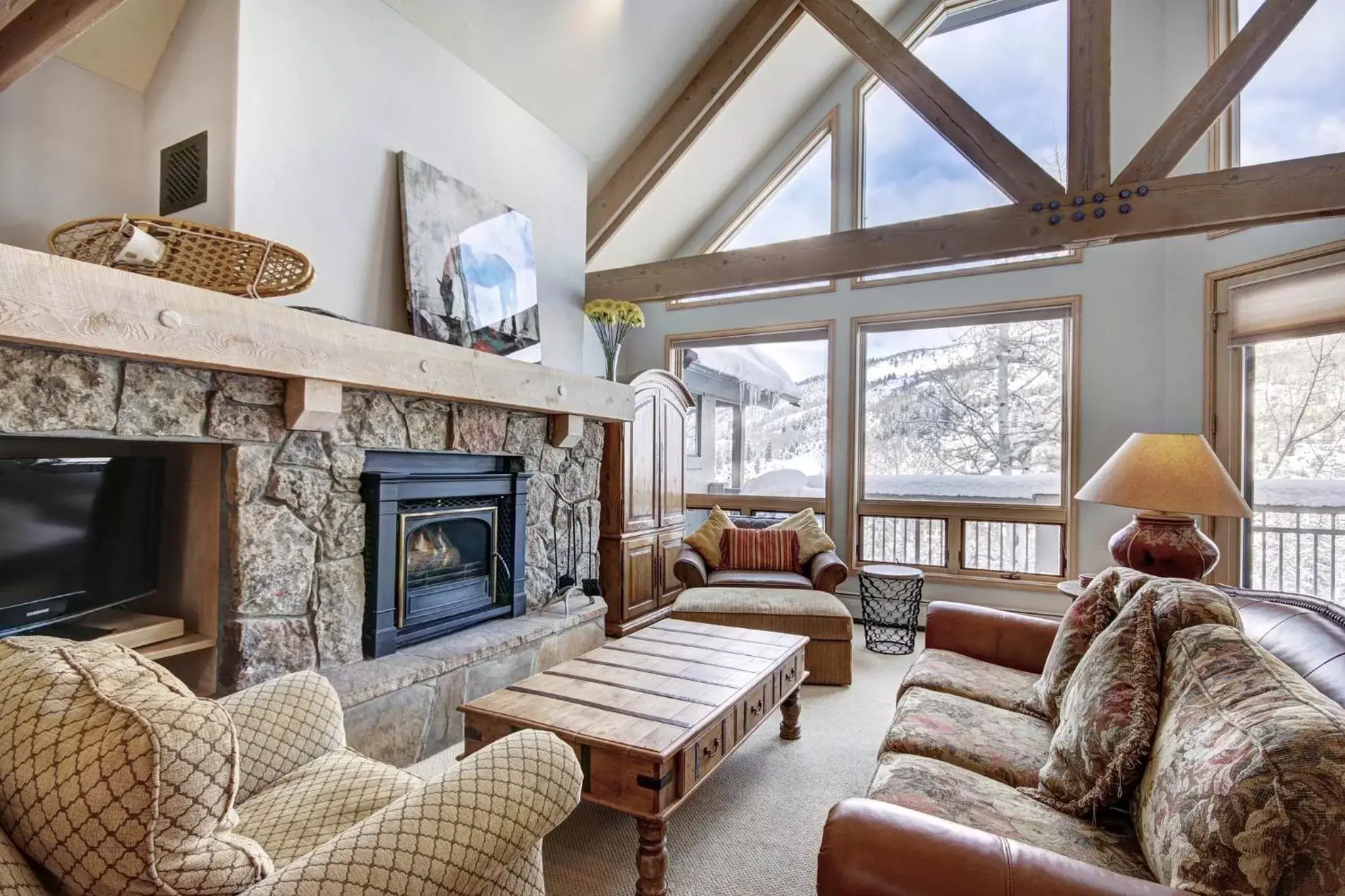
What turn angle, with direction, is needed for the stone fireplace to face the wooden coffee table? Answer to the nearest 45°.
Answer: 0° — it already faces it

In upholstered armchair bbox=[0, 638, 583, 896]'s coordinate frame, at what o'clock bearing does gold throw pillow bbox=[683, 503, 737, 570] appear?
The gold throw pillow is roughly at 12 o'clock from the upholstered armchair.

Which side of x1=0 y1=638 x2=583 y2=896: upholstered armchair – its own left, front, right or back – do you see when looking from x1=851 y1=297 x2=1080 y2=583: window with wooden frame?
front

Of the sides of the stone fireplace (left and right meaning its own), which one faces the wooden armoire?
left

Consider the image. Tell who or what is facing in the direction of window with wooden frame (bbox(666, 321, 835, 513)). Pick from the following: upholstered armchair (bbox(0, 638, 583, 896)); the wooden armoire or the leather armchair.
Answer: the upholstered armchair

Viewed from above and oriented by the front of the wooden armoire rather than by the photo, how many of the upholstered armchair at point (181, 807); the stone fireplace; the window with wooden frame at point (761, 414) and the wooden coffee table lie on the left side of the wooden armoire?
1

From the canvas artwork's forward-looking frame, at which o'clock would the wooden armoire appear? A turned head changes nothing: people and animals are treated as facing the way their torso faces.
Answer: The wooden armoire is roughly at 9 o'clock from the canvas artwork.

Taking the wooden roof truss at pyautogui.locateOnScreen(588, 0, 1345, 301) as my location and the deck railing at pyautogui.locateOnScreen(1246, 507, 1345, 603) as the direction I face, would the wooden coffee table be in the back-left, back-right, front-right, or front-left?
back-right

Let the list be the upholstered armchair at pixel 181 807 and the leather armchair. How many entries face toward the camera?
1

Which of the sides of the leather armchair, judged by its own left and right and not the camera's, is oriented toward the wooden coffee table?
front

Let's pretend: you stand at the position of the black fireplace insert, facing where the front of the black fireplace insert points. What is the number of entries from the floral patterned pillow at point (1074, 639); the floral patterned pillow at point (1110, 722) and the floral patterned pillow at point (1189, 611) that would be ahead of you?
3

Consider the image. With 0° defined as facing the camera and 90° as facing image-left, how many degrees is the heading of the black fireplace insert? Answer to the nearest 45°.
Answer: approximately 315°
